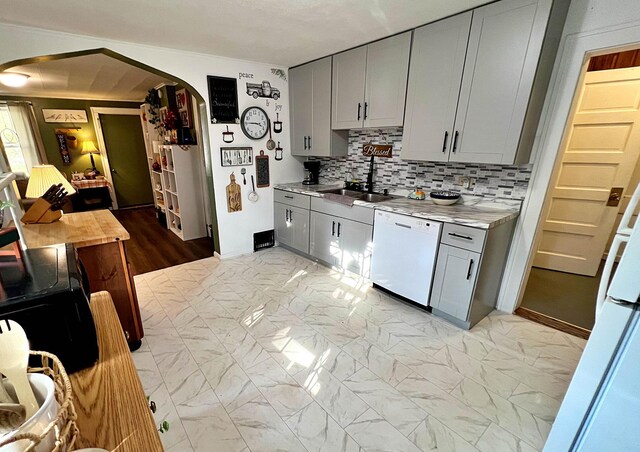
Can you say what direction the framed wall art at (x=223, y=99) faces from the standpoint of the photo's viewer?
facing the viewer and to the right of the viewer

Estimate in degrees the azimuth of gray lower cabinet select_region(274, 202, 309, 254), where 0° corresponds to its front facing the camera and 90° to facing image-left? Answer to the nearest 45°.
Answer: approximately 45°

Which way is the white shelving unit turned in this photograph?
to the viewer's left

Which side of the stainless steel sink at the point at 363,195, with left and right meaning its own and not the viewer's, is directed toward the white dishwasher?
left

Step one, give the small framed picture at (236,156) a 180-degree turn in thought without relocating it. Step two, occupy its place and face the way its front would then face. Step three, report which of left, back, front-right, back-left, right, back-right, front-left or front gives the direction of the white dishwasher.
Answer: back-right

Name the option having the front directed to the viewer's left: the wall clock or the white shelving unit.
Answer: the white shelving unit

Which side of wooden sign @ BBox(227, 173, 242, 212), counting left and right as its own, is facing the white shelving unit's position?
back

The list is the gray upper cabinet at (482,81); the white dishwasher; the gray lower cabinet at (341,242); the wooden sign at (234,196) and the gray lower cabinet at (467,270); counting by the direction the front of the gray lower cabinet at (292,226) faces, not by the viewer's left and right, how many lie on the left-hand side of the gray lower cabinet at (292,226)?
4

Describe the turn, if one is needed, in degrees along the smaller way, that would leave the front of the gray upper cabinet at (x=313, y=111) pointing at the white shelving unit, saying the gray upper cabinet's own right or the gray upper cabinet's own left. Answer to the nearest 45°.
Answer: approximately 45° to the gray upper cabinet's own right

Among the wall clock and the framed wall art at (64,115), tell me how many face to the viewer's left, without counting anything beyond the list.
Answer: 0

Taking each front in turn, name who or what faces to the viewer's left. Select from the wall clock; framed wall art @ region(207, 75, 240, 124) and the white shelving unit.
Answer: the white shelving unit
